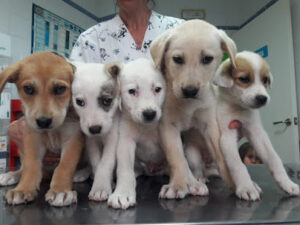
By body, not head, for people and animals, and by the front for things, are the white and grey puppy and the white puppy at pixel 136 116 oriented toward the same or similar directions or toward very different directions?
same or similar directions

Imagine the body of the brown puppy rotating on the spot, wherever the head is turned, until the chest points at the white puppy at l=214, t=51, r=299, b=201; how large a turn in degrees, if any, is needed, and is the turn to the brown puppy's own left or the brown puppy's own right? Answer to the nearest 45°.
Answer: approximately 90° to the brown puppy's own left

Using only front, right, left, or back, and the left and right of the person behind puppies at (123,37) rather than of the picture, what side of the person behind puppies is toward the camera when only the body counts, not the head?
front

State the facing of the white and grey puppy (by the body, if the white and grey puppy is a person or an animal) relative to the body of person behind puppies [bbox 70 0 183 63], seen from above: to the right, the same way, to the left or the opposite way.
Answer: the same way

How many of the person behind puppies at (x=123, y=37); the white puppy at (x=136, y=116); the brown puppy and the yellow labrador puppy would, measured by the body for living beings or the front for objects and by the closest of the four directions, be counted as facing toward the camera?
4

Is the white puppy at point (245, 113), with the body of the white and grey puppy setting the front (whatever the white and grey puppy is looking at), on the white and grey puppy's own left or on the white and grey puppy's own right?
on the white and grey puppy's own left

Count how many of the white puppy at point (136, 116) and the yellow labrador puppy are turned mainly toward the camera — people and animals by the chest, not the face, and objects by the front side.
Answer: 2

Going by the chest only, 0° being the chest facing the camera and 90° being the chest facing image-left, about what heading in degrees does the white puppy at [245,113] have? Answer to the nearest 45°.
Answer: approximately 315°

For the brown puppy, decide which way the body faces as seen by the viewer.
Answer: toward the camera

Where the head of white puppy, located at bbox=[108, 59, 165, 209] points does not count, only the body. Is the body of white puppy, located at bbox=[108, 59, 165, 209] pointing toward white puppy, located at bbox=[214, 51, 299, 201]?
no

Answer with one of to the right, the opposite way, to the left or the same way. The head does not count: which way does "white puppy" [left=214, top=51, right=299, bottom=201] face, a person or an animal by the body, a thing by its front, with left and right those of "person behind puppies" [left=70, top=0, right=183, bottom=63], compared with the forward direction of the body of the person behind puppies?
the same way

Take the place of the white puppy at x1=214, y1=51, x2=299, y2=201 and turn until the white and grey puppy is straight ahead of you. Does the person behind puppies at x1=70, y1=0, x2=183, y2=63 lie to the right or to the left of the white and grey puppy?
right

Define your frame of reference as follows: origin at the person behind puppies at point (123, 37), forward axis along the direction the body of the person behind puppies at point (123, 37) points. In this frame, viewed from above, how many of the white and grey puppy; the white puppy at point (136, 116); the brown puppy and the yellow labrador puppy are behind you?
0

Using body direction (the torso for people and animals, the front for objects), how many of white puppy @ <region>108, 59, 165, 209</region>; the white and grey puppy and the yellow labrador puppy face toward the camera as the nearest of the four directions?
3

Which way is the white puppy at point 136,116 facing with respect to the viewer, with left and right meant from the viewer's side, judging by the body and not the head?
facing the viewer
